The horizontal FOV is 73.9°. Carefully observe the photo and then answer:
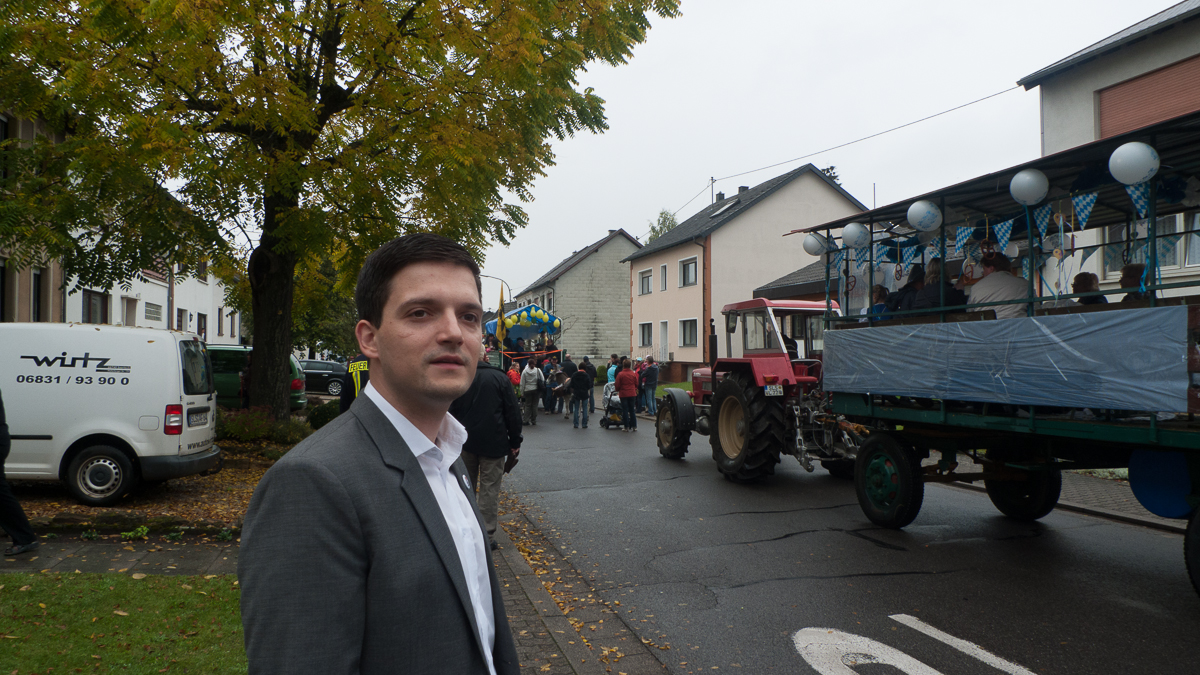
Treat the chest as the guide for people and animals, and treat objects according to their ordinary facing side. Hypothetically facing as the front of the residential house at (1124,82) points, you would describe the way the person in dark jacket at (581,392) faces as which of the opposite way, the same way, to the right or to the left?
to the right

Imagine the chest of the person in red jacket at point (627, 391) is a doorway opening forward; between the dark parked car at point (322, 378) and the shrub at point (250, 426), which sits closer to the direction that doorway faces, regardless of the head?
the dark parked car

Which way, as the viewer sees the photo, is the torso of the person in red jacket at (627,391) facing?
away from the camera

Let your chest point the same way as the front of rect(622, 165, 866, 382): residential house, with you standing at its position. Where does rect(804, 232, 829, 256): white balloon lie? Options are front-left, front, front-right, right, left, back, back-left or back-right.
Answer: front-left

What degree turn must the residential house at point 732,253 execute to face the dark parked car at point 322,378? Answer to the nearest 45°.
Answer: approximately 45° to its right

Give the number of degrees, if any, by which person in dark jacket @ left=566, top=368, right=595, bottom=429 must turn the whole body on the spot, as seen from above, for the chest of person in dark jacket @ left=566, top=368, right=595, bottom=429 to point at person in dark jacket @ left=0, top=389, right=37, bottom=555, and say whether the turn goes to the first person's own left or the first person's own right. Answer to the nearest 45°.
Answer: approximately 180°

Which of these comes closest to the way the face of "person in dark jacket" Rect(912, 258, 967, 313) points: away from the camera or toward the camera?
away from the camera

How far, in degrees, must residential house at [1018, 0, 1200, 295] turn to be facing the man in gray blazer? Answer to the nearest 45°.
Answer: approximately 45° to its left

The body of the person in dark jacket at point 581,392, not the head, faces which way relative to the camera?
away from the camera
